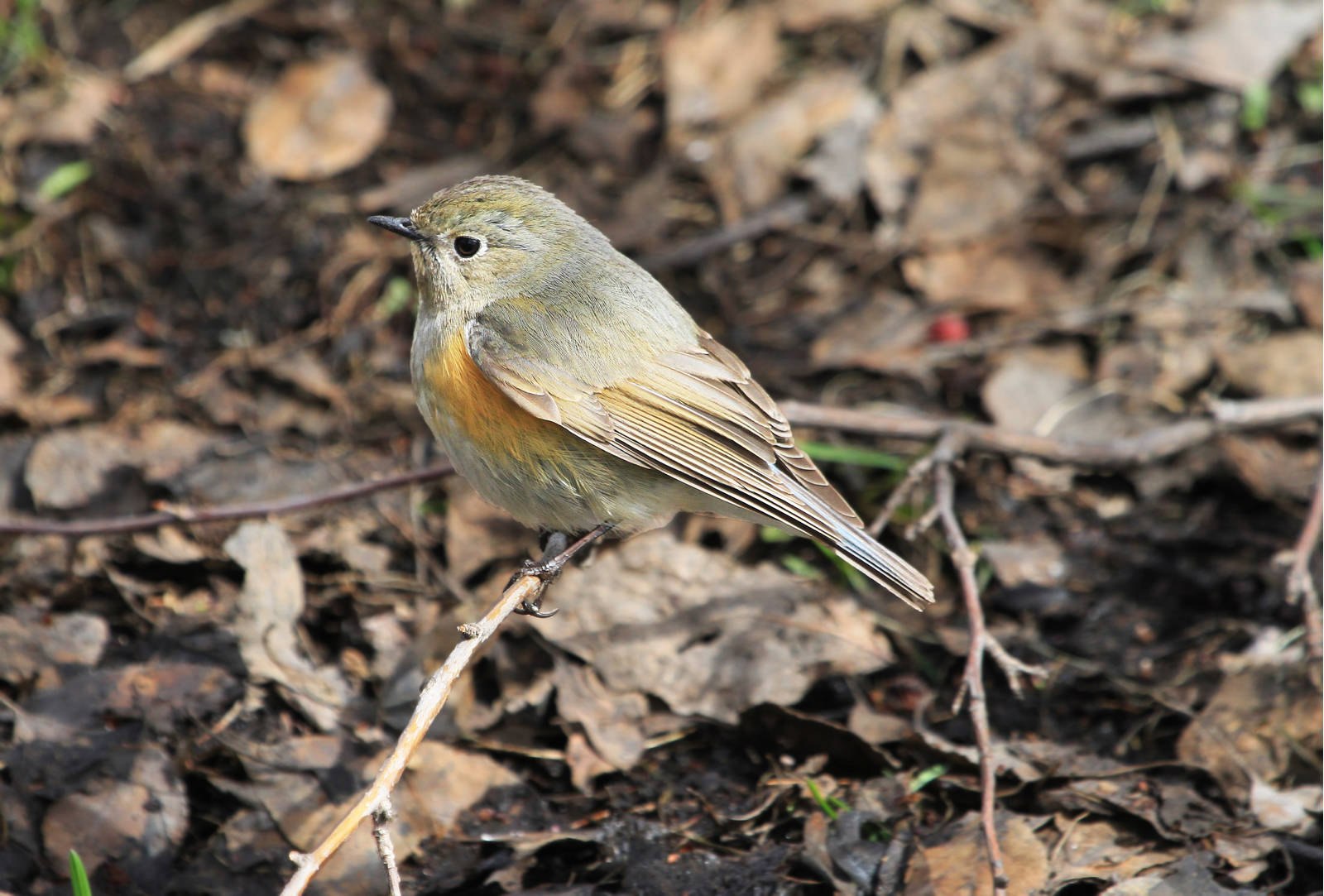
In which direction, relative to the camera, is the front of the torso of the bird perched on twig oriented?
to the viewer's left

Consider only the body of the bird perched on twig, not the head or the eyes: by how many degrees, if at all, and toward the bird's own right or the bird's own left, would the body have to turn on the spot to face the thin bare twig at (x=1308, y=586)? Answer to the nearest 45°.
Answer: approximately 180°

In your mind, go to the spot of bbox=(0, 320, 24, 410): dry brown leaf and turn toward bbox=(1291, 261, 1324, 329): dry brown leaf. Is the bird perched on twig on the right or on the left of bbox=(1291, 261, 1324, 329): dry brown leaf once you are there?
right

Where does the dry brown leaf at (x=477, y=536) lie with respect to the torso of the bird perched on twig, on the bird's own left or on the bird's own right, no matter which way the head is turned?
on the bird's own right

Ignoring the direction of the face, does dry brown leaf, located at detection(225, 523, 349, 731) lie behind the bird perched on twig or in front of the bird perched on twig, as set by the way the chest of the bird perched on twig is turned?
in front

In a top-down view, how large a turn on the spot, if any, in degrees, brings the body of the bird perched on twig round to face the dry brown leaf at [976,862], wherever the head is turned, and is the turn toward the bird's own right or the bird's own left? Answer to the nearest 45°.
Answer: approximately 135° to the bird's own left

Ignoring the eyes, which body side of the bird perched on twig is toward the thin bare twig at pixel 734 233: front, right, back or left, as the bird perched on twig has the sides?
right

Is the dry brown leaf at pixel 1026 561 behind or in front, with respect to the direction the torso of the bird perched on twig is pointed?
behind

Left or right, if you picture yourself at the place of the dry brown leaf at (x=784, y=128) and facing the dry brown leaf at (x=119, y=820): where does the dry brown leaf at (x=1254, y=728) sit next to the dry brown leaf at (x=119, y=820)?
left

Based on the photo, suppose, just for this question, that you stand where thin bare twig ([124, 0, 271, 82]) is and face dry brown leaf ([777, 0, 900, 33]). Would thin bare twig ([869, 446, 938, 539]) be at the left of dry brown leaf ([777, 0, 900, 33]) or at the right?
right
